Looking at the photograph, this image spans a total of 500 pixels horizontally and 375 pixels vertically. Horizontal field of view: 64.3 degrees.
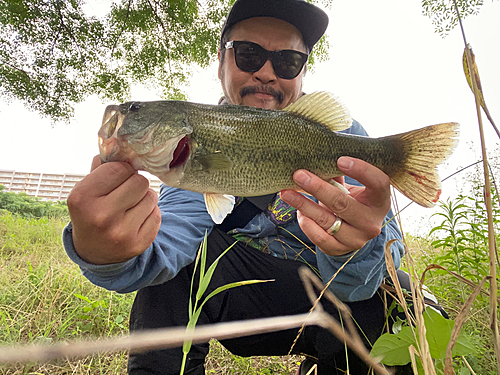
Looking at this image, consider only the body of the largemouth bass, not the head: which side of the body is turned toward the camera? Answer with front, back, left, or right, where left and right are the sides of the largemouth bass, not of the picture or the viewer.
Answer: left

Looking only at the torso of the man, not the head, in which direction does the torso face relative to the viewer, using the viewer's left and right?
facing the viewer

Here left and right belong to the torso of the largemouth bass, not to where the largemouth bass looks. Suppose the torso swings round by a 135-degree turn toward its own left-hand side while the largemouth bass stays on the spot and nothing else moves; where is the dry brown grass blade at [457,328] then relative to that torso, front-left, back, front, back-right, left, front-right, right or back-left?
front

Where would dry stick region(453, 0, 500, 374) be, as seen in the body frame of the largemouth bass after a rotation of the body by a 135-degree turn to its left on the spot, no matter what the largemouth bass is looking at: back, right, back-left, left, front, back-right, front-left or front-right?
front
